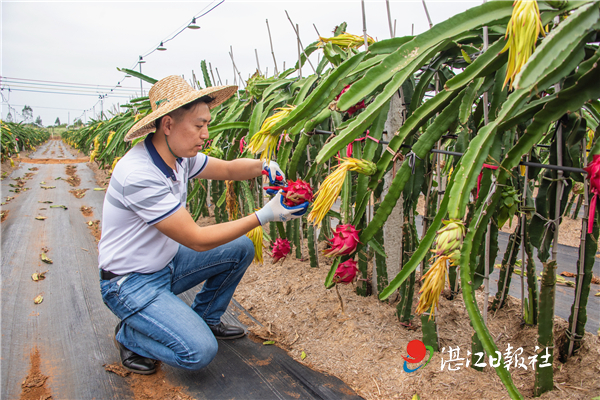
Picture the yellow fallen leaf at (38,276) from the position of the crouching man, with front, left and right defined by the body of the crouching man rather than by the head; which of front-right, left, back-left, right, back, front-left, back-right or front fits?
back-left

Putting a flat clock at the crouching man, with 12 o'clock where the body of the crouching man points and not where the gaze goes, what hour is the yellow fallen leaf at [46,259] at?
The yellow fallen leaf is roughly at 8 o'clock from the crouching man.

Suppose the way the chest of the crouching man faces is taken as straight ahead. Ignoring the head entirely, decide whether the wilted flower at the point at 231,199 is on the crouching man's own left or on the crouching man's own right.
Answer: on the crouching man's own left

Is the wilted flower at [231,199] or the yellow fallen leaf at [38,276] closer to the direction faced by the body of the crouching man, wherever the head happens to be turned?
the wilted flower

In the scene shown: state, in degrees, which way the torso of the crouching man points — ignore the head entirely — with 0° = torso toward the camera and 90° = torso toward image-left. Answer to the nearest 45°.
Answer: approximately 270°
